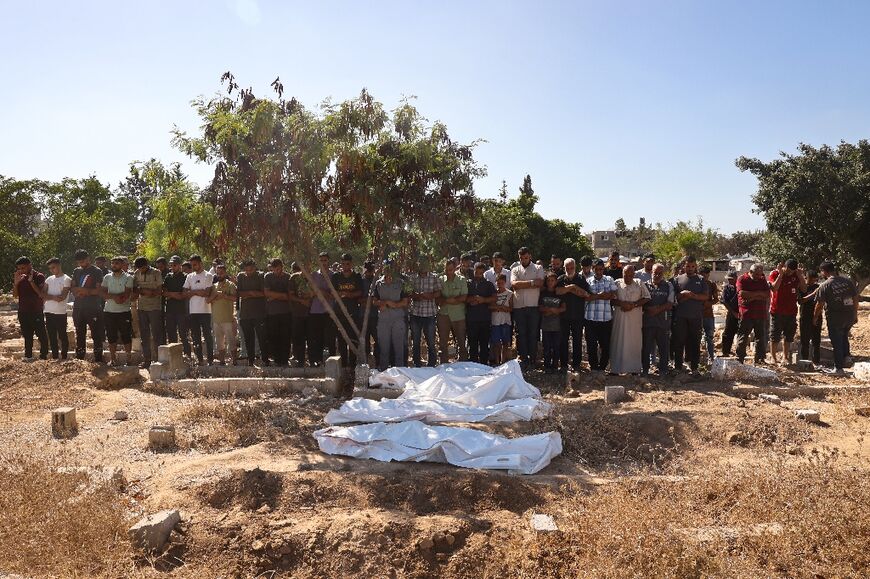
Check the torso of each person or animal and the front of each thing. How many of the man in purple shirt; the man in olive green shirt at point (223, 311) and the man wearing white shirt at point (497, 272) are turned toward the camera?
3

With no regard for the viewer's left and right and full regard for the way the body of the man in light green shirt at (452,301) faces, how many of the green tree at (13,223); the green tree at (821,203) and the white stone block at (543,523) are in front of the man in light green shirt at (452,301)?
1

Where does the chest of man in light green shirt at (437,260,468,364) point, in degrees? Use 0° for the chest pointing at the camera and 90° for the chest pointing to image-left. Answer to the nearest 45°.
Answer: approximately 0°

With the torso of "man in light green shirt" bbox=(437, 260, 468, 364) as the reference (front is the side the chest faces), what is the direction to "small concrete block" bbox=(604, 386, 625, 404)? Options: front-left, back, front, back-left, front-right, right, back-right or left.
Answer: front-left

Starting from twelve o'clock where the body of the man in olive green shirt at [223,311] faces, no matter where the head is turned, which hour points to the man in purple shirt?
The man in purple shirt is roughly at 10 o'clock from the man in olive green shirt.

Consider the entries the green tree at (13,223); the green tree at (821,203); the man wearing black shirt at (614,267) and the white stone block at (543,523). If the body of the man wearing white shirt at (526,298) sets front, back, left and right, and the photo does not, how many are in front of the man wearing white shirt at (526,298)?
1

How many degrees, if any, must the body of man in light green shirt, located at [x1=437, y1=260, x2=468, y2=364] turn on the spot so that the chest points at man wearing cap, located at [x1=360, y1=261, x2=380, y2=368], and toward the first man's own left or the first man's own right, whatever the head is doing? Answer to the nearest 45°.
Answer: approximately 90° to the first man's own right

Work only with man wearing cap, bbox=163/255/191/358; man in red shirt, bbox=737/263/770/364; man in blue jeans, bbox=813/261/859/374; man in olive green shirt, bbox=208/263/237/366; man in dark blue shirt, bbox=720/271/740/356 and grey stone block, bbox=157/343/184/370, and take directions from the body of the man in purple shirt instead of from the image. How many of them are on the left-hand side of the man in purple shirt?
3

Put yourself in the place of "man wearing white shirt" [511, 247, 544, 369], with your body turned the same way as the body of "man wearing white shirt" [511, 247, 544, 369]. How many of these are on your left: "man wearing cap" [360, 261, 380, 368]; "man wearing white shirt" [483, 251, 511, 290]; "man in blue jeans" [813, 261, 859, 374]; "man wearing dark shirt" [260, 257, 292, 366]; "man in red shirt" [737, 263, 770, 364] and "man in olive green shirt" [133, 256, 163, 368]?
2

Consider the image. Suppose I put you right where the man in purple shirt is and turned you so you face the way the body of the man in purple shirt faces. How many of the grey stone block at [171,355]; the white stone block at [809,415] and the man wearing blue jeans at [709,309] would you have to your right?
1

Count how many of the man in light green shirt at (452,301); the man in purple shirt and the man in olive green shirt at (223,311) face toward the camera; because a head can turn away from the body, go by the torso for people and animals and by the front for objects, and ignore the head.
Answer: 3

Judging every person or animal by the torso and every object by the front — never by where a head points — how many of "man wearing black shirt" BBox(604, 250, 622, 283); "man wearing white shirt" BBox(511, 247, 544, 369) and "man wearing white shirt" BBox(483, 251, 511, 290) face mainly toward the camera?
3

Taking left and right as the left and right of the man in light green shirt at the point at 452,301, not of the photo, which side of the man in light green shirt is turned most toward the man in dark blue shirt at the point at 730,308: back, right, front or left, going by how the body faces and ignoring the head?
left
